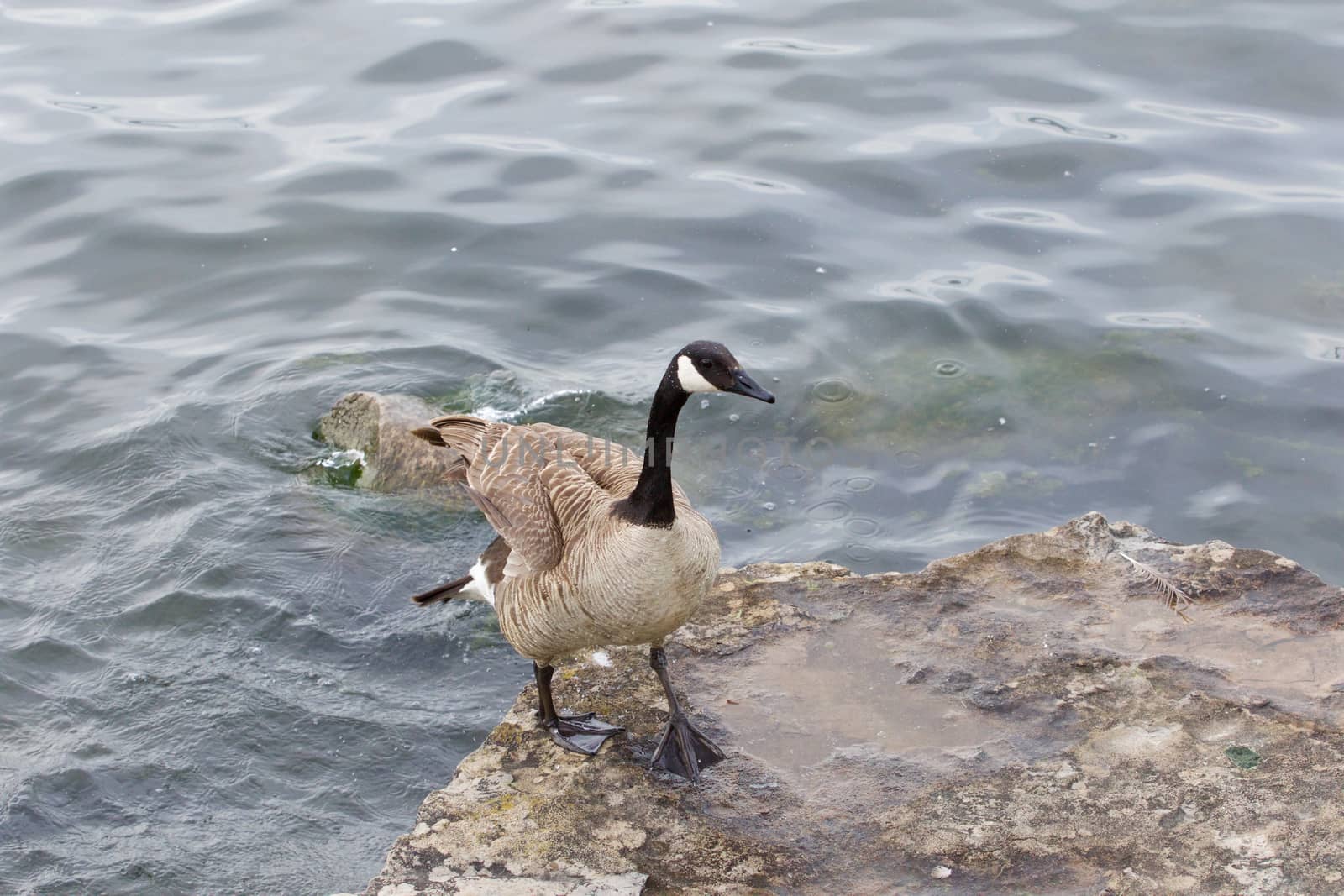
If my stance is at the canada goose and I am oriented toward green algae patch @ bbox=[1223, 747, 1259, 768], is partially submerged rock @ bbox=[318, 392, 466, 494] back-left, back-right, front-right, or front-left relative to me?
back-left

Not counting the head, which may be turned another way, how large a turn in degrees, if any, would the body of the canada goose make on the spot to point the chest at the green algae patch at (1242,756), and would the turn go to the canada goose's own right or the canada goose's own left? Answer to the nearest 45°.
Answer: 0° — it already faces it

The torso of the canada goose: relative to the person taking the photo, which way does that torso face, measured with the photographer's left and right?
facing the viewer and to the right of the viewer

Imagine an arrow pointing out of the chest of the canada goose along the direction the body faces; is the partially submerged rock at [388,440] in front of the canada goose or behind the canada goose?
behind
